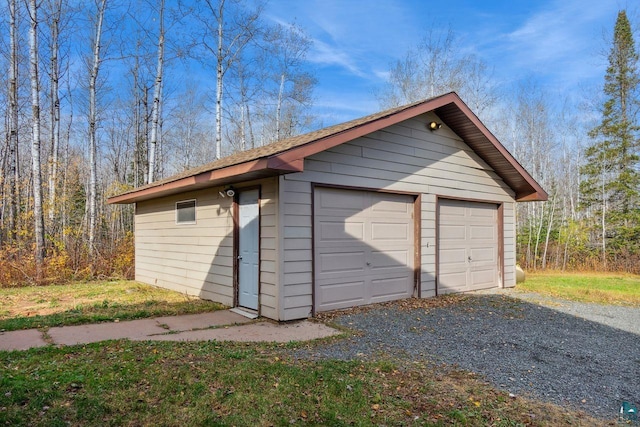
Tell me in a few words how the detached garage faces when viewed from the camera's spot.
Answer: facing the viewer and to the right of the viewer

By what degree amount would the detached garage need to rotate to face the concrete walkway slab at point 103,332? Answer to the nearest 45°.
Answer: approximately 90° to its right

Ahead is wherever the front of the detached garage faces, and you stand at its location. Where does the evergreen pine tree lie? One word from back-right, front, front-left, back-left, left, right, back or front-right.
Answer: left

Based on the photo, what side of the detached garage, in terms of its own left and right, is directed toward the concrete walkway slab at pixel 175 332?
right

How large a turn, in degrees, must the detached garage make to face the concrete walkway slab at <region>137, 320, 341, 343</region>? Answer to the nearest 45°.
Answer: approximately 90° to its right

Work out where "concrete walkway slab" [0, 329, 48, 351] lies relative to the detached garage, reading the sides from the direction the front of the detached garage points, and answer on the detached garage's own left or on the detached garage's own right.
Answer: on the detached garage's own right
